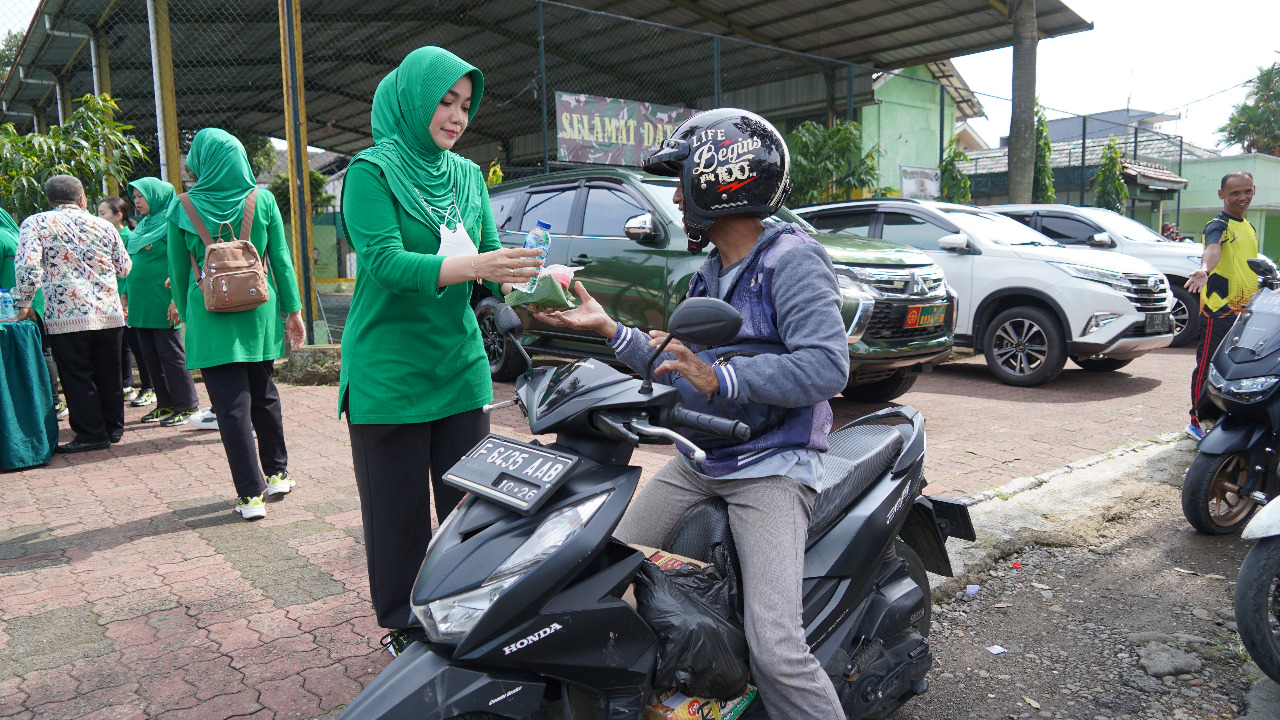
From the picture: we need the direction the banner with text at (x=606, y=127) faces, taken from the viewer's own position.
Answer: facing the viewer

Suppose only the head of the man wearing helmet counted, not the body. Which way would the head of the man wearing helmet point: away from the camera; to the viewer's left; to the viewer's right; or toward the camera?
to the viewer's left

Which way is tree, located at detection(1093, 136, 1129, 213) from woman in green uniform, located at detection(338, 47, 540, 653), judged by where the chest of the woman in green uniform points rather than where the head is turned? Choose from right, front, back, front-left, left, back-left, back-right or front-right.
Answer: left

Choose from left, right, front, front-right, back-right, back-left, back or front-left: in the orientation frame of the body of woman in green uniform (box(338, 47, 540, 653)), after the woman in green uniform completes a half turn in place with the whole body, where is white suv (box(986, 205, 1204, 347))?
right

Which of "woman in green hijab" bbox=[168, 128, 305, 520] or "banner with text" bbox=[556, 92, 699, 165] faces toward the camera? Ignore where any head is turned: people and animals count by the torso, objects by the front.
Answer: the banner with text

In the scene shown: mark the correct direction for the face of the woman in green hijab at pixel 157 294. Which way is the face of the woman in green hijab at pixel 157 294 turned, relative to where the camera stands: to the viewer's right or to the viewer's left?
to the viewer's left

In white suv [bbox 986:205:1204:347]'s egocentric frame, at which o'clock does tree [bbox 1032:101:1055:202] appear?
The tree is roughly at 7 o'clock from the white suv.

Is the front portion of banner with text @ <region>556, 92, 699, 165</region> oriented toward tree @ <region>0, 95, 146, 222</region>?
no

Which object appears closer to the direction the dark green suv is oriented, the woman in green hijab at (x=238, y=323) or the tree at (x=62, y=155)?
the woman in green hijab

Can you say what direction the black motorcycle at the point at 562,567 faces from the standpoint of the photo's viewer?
facing the viewer and to the left of the viewer

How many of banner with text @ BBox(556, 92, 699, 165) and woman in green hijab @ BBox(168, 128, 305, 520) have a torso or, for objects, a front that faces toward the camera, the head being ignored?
1

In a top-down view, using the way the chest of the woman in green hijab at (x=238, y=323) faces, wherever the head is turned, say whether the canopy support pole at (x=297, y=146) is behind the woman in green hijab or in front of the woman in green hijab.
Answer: in front

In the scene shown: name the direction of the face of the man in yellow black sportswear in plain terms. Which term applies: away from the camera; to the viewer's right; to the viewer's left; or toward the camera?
toward the camera

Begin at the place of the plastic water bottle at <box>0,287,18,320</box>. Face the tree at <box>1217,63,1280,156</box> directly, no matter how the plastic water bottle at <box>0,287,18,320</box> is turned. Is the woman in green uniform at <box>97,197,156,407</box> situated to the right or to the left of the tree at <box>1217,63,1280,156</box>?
left

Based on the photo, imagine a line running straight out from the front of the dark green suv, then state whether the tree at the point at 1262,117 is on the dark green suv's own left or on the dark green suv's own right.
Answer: on the dark green suv's own left

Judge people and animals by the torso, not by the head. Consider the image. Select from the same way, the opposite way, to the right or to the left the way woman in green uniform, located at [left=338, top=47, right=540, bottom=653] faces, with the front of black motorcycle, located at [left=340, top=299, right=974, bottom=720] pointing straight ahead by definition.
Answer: to the left

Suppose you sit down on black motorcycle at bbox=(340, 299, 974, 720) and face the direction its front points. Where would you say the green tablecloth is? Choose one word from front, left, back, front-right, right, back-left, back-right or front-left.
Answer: right

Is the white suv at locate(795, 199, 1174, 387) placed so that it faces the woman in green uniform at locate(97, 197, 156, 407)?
no

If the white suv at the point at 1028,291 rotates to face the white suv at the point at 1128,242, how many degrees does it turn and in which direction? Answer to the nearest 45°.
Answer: approximately 135° to its left

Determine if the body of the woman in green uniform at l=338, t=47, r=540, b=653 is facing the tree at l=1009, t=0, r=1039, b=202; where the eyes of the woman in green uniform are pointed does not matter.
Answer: no
